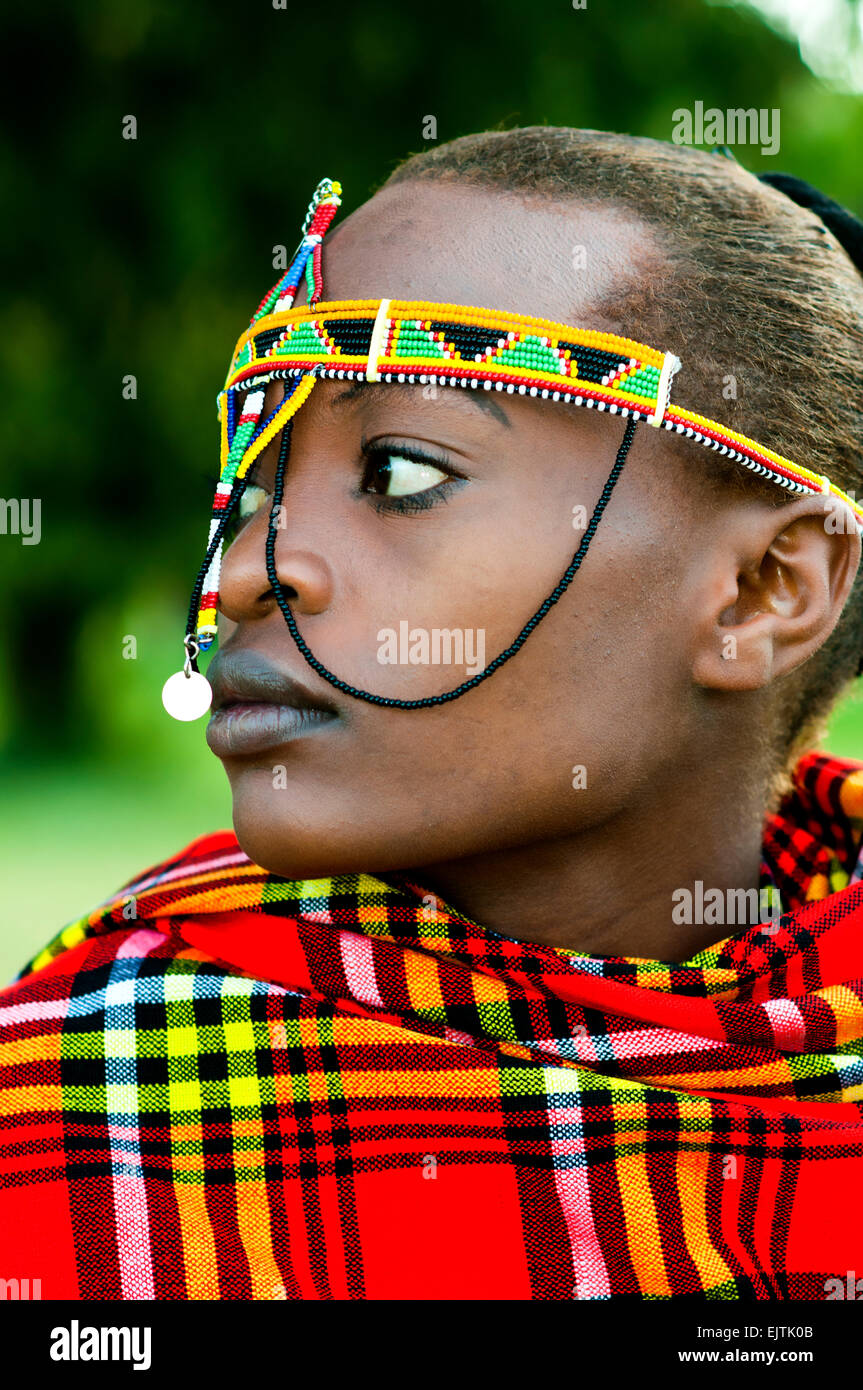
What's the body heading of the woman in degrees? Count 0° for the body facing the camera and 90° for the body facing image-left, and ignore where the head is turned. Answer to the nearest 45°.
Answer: approximately 45°

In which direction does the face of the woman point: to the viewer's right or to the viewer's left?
to the viewer's left
